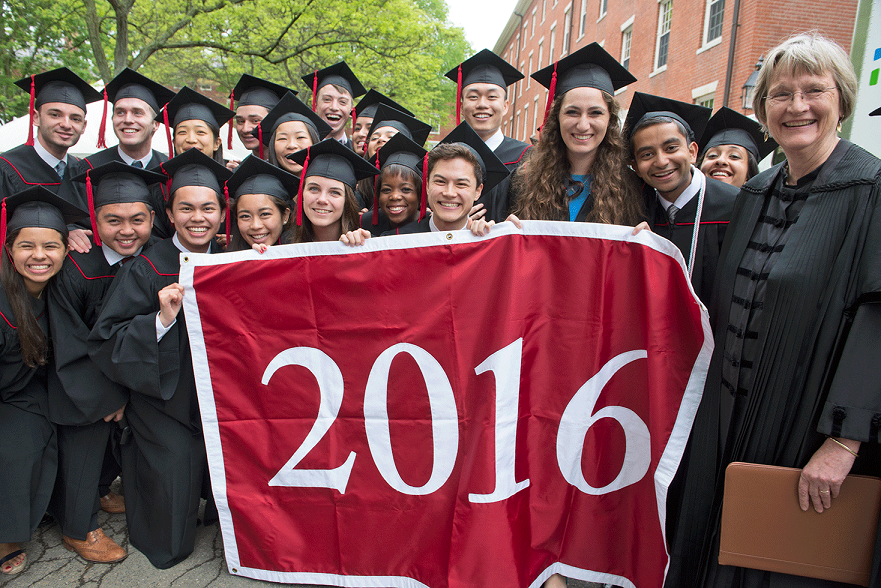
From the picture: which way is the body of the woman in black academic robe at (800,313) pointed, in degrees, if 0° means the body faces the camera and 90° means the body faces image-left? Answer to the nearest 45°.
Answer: approximately 45°

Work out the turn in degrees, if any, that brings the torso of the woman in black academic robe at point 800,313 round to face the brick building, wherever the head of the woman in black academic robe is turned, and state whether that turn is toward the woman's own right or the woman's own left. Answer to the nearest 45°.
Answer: approximately 135° to the woman's own right

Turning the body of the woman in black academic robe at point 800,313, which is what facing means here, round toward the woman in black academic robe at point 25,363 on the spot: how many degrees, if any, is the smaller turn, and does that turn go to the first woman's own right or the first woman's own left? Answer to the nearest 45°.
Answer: approximately 45° to the first woman's own right

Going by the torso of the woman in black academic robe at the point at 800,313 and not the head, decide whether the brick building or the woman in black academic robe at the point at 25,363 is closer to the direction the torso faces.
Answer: the woman in black academic robe
